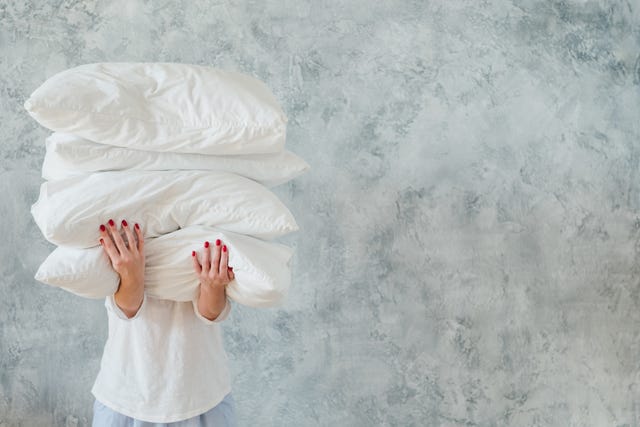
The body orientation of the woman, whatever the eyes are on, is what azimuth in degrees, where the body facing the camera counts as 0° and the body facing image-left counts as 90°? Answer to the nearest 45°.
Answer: approximately 0°
